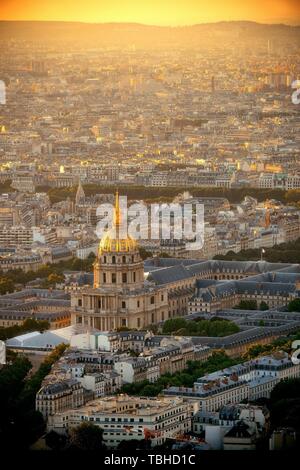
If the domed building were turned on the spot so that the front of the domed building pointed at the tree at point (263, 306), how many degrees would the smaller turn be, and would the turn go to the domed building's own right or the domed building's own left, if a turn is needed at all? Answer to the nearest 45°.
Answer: approximately 135° to the domed building's own left

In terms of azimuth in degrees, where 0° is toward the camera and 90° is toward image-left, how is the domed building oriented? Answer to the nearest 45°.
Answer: approximately 45°

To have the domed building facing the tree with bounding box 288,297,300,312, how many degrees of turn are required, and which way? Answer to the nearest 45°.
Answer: approximately 135° to its left

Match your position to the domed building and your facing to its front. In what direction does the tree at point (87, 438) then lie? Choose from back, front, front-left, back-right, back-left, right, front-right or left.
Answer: front-left

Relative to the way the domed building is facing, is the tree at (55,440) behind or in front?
in front

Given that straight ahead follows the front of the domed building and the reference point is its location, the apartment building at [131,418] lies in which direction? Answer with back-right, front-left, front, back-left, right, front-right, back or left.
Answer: front-left

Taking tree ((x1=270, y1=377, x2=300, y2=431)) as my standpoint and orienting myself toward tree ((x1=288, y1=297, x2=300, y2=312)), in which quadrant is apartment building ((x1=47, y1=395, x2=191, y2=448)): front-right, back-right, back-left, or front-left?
back-left
